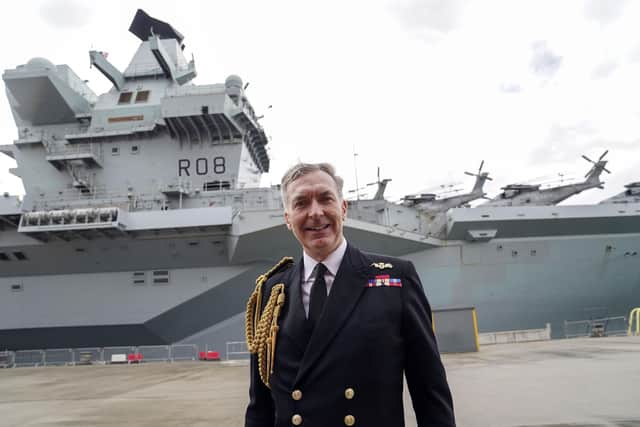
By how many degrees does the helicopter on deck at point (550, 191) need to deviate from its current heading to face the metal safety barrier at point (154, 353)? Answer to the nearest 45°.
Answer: approximately 45° to its left

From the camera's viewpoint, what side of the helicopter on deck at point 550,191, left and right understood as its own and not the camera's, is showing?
left

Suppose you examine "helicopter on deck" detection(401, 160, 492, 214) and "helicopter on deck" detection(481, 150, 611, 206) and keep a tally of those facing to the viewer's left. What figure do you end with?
2

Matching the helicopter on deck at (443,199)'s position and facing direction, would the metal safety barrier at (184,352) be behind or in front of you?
in front

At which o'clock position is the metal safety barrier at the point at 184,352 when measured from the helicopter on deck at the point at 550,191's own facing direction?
The metal safety barrier is roughly at 11 o'clock from the helicopter on deck.

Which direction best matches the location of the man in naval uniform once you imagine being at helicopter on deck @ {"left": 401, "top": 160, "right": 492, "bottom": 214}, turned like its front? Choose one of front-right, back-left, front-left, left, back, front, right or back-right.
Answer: left

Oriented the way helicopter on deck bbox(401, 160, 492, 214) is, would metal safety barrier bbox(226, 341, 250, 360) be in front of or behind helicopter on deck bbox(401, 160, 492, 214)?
in front

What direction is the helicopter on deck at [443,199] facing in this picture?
to the viewer's left

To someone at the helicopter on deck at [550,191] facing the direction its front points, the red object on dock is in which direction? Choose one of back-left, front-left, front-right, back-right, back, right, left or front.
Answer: front-left

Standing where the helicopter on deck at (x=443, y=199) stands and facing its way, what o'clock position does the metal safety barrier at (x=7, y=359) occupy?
The metal safety barrier is roughly at 11 o'clock from the helicopter on deck.

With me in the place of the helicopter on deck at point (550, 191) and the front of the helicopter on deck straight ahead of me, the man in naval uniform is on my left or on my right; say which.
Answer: on my left
